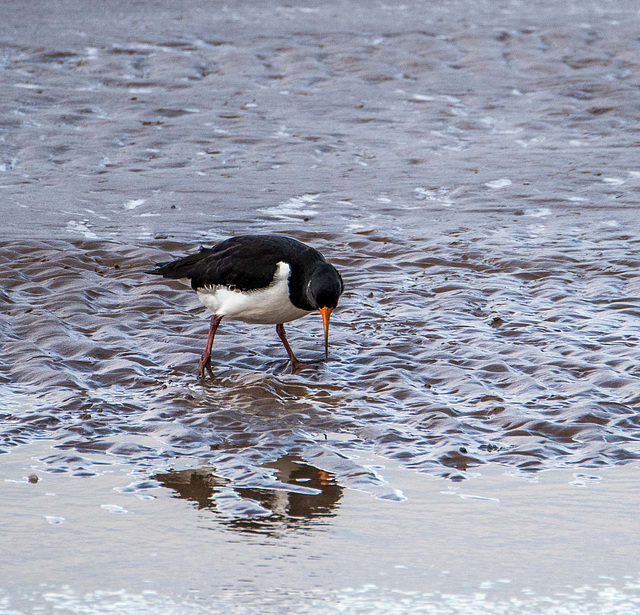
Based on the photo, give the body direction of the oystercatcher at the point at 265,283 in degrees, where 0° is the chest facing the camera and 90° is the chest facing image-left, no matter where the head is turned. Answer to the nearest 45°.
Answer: approximately 270°
